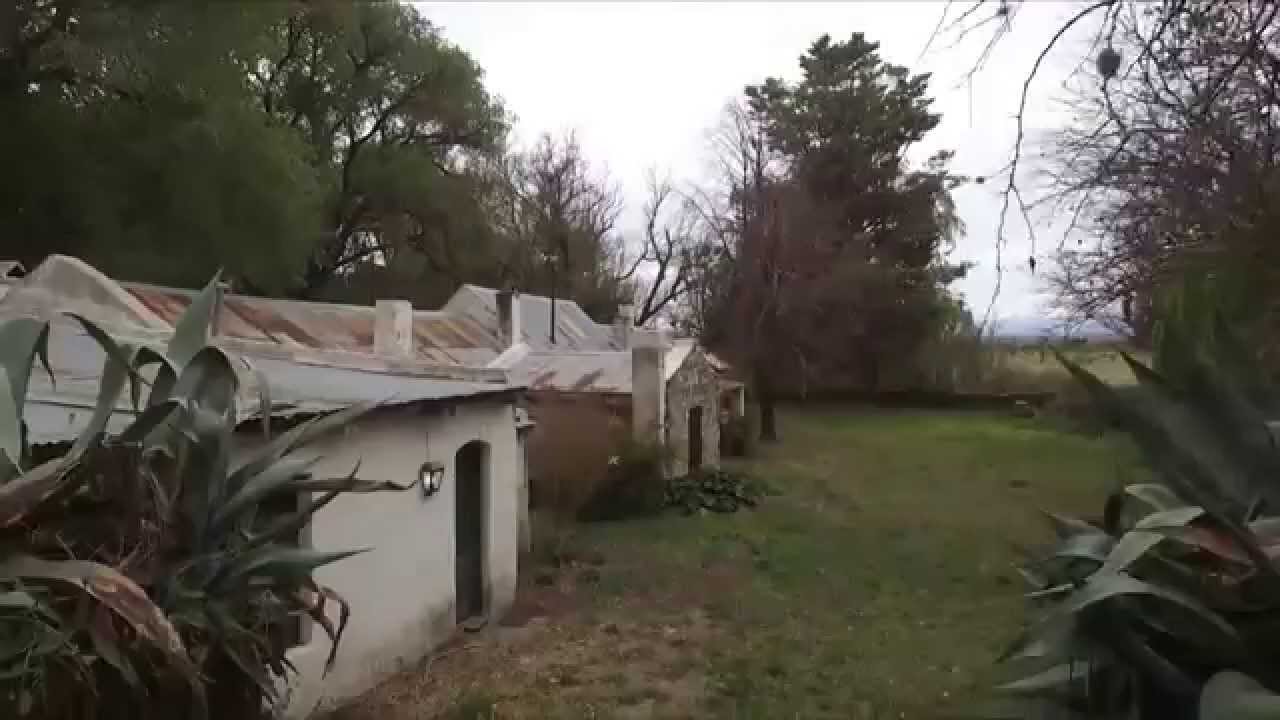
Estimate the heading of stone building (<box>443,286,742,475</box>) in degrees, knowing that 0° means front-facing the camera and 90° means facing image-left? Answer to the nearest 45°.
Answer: approximately 315°

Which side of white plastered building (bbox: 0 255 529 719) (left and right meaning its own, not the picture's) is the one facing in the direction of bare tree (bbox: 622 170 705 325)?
left

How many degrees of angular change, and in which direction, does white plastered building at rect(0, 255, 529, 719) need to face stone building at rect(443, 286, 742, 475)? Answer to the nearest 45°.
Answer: approximately 90° to its left

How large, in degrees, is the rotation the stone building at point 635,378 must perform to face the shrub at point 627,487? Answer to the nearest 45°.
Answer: approximately 45° to its right

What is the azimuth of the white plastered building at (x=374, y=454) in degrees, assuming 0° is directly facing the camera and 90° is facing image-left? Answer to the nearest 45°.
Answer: approximately 315°

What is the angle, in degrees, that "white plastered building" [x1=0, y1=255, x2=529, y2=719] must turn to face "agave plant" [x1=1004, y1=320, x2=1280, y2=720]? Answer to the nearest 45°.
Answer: approximately 45° to its right
